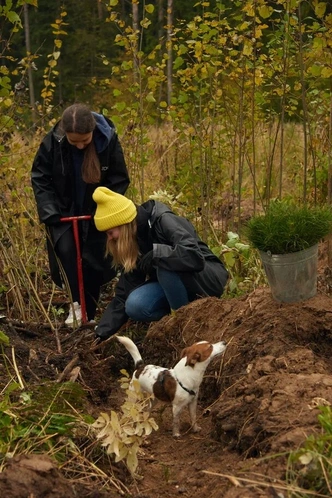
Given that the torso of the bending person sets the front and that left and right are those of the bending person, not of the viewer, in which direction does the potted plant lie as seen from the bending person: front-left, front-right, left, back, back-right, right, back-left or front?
back-left

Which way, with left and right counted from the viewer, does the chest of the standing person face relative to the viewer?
facing the viewer

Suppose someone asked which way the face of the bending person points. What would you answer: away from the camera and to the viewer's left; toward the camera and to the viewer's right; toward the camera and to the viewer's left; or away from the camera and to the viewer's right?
toward the camera and to the viewer's left

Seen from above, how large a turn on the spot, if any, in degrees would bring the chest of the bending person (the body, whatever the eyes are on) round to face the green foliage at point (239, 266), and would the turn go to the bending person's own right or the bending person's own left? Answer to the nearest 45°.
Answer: approximately 135° to the bending person's own right

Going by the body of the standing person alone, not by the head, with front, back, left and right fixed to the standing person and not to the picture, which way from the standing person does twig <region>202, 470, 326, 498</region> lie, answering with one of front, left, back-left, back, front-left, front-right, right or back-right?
front

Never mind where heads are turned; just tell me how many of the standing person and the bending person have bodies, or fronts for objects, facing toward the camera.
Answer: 1

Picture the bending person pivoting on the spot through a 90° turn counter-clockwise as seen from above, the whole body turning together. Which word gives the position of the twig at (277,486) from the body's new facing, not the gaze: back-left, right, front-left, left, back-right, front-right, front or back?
front

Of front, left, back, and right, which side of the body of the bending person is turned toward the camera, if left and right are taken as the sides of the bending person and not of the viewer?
left

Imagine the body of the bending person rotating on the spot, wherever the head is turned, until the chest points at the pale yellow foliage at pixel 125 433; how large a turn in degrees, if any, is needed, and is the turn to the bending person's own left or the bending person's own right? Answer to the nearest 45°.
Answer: approximately 90° to the bending person's own left

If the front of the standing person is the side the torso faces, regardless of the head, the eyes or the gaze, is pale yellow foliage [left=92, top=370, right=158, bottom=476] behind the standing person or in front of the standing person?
in front

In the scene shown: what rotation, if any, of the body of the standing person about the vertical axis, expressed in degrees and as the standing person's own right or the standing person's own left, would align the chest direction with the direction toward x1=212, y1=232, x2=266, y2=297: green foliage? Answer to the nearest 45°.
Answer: approximately 90° to the standing person's own left

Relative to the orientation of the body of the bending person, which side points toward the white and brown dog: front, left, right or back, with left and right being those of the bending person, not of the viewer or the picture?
left

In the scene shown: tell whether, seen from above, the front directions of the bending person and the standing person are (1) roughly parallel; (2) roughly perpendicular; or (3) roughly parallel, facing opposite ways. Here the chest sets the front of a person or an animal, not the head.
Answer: roughly perpendicular

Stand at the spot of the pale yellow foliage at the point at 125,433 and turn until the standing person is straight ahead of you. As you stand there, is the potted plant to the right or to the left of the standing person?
right

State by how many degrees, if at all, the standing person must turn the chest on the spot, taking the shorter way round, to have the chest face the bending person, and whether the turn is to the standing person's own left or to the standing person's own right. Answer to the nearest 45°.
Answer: approximately 45° to the standing person's own left
